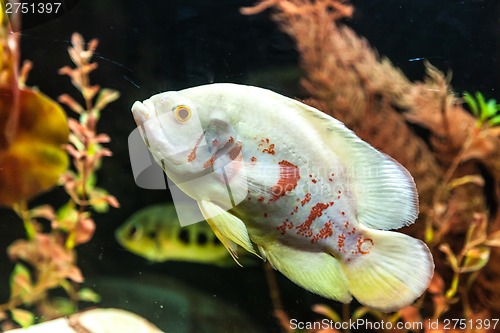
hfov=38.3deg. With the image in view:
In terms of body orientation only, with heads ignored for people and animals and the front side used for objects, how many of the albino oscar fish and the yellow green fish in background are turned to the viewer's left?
2

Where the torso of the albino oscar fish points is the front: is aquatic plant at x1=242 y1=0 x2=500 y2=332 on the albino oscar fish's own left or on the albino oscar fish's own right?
on the albino oscar fish's own right

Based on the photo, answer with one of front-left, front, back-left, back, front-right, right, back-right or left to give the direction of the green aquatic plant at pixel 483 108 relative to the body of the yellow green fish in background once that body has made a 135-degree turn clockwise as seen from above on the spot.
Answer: front-right

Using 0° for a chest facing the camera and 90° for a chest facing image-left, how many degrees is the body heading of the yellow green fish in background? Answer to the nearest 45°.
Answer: approximately 90°

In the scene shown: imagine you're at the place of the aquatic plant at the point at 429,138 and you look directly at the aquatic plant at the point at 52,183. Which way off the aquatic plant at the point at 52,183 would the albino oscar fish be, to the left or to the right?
left

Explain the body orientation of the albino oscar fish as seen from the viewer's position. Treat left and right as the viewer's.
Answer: facing to the left of the viewer

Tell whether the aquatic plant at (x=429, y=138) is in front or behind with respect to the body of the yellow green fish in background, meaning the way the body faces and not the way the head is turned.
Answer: behind
